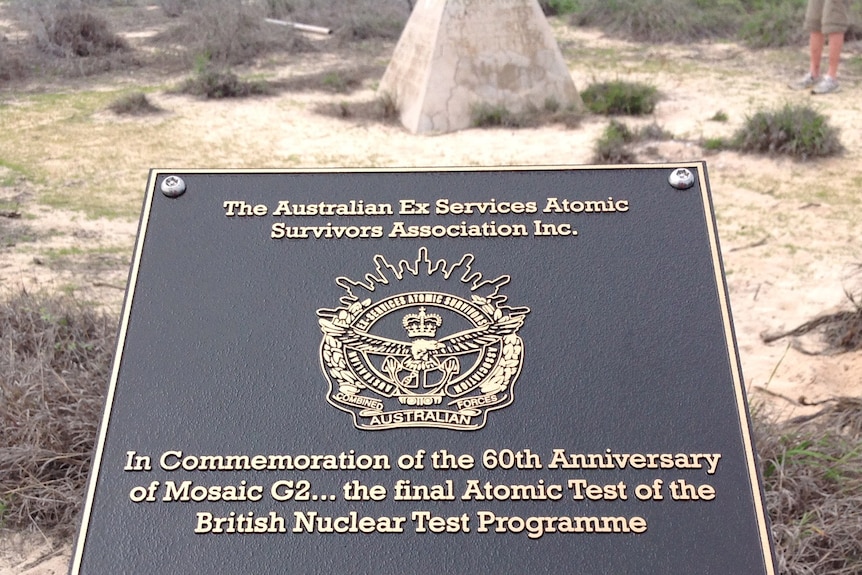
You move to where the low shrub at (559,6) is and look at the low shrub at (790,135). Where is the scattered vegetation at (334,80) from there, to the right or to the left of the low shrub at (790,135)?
right

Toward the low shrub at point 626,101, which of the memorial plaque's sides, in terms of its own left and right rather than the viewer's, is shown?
back

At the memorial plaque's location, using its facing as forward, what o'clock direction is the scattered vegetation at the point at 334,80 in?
The scattered vegetation is roughly at 6 o'clock from the memorial plaque.

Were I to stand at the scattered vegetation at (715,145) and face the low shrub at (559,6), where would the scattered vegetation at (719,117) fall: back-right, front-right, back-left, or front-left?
front-right

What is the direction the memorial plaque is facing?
toward the camera

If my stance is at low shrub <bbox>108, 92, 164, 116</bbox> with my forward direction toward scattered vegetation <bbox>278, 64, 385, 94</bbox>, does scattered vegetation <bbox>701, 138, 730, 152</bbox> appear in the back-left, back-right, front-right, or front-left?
front-right

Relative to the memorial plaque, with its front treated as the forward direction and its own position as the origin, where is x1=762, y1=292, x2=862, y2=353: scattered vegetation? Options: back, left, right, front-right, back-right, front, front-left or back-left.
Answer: back-left

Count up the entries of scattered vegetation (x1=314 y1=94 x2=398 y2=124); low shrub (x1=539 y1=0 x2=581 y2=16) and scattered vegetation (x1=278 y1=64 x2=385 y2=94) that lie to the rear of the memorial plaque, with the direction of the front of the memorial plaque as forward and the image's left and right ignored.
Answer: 3

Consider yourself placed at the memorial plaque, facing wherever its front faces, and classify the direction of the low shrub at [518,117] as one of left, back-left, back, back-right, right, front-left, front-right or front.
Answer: back

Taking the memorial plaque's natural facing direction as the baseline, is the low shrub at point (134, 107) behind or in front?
behind

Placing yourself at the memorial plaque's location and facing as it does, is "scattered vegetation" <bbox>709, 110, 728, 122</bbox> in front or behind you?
behind

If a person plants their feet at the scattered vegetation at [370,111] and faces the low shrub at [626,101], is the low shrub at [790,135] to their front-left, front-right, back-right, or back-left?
front-right

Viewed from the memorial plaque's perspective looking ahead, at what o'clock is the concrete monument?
The concrete monument is roughly at 6 o'clock from the memorial plaque.

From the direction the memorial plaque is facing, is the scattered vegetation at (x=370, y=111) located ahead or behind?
behind
